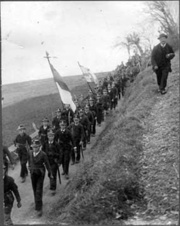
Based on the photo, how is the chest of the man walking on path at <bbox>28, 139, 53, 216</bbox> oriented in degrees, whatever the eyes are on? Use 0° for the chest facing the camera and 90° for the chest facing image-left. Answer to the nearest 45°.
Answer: approximately 0°

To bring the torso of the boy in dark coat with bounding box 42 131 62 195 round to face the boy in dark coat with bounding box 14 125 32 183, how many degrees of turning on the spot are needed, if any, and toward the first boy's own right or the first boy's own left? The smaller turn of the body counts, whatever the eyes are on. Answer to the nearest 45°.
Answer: approximately 135° to the first boy's own right

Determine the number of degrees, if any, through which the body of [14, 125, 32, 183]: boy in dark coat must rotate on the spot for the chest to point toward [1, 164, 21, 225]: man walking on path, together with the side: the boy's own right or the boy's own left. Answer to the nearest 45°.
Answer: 0° — they already face them

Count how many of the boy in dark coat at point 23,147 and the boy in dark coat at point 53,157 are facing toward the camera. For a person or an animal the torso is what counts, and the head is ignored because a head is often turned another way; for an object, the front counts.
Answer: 2
